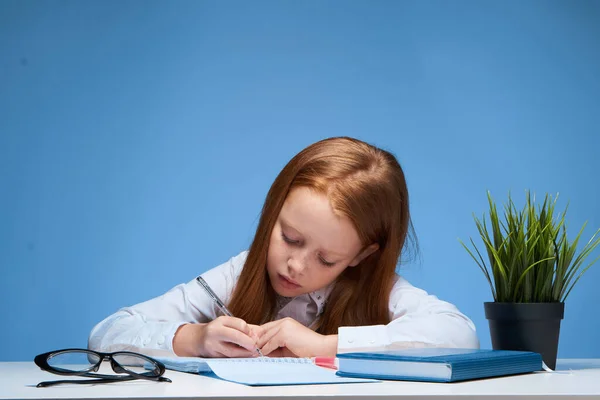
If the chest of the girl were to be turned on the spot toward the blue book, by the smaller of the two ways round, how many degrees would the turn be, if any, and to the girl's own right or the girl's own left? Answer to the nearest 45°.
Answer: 0° — they already face it

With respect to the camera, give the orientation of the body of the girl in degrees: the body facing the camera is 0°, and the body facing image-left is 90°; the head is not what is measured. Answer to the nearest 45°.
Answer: approximately 0°

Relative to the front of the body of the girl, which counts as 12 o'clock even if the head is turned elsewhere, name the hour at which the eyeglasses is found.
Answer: The eyeglasses is roughly at 1 o'clock from the girl.

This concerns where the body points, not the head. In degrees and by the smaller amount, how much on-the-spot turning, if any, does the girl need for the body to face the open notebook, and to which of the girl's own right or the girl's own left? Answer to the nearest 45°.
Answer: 0° — they already face it
